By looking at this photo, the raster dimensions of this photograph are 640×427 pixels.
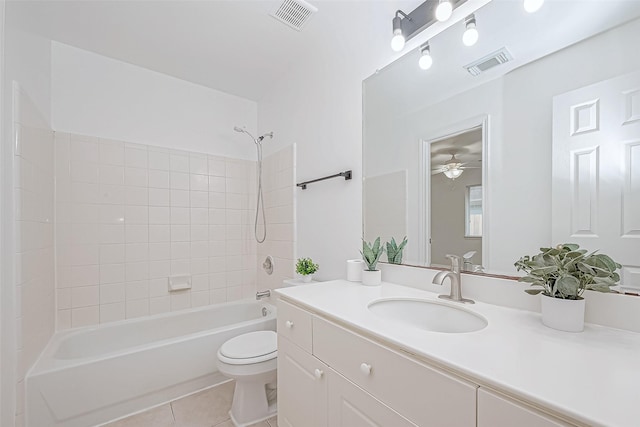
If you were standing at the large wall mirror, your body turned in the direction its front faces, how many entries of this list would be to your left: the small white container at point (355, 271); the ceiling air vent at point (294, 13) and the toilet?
0

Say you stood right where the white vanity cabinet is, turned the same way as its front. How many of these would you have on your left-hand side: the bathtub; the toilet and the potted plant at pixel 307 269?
0

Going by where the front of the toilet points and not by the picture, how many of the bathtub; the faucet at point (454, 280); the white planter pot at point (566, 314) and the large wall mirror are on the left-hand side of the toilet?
3

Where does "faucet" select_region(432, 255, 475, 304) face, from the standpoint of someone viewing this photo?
facing the viewer and to the left of the viewer
